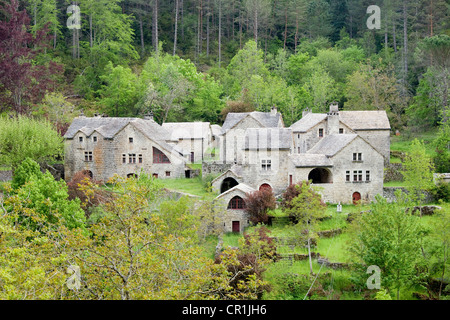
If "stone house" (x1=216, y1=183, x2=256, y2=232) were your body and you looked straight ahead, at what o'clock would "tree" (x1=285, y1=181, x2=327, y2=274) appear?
The tree is roughly at 10 o'clock from the stone house.

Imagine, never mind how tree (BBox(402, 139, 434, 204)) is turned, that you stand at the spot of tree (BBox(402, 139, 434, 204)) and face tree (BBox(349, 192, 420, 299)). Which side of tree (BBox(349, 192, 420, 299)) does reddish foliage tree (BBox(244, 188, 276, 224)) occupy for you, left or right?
right

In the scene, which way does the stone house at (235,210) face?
toward the camera

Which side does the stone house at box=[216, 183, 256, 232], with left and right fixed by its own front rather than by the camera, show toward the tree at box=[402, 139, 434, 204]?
left

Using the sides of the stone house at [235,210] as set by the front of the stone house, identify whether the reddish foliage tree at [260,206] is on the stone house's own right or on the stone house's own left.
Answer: on the stone house's own left

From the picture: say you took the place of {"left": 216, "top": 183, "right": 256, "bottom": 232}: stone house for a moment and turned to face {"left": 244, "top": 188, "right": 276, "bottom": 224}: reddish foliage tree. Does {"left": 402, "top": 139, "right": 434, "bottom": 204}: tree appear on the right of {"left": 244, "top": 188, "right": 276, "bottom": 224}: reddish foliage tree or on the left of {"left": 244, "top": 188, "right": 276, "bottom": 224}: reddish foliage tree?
left

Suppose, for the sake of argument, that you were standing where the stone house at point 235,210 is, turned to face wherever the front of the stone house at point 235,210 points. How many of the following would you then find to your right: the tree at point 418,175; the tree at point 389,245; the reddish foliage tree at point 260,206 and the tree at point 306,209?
0

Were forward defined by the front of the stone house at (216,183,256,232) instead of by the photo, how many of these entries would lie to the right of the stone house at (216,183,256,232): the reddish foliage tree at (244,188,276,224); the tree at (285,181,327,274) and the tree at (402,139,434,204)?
0

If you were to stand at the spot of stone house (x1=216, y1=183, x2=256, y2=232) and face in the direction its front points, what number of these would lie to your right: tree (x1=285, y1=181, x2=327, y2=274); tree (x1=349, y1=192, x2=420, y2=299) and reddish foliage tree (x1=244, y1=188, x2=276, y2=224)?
0

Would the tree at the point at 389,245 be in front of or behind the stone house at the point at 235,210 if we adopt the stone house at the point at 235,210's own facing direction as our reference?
in front
